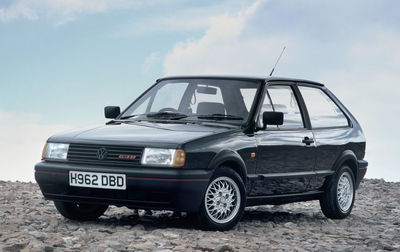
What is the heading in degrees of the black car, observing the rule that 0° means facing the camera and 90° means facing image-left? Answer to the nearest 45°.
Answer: approximately 45°
